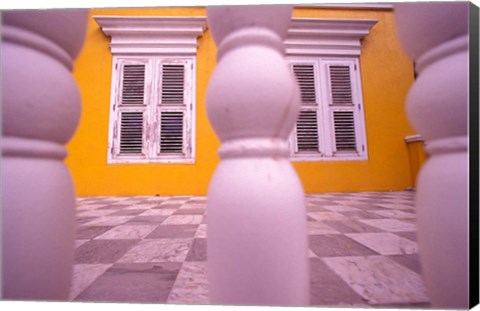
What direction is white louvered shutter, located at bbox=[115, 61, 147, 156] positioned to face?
toward the camera

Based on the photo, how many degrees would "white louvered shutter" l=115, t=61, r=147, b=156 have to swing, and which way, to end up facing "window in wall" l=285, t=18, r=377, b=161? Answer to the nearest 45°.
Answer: approximately 90° to its left

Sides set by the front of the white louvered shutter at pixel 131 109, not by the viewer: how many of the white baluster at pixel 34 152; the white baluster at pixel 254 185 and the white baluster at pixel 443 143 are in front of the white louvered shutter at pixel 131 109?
3

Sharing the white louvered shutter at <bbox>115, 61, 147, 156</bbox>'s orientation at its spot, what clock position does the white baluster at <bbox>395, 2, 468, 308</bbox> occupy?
The white baluster is roughly at 12 o'clock from the white louvered shutter.

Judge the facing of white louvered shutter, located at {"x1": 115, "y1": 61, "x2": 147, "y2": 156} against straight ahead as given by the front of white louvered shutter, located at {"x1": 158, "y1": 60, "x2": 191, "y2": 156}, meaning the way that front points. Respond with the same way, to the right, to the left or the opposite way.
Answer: the same way

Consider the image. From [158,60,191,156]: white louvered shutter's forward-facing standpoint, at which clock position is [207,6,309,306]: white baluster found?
The white baluster is roughly at 12 o'clock from the white louvered shutter.

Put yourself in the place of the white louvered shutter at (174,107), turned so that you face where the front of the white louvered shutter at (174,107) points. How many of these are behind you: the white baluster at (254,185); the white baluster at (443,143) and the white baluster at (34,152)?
0

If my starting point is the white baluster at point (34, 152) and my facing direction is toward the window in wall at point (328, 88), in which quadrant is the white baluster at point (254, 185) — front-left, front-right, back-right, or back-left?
front-right

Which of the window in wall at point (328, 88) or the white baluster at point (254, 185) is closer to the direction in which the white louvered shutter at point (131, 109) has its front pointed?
the white baluster

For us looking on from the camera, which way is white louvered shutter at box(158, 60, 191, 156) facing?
facing the viewer

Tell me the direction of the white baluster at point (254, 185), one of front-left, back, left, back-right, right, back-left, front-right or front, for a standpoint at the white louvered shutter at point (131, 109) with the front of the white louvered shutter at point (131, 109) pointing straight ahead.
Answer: front

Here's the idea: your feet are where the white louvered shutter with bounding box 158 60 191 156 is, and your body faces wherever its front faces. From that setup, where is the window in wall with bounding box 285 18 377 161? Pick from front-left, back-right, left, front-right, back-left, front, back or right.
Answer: left

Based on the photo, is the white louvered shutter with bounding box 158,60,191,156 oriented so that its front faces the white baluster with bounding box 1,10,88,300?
yes

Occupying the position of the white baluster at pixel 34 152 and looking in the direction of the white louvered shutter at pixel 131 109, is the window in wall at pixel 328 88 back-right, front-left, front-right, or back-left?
front-right

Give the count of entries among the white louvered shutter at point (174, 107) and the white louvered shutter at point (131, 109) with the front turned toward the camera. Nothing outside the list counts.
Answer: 2

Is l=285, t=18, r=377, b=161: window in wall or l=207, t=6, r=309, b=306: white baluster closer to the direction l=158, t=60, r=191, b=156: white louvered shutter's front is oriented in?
the white baluster
